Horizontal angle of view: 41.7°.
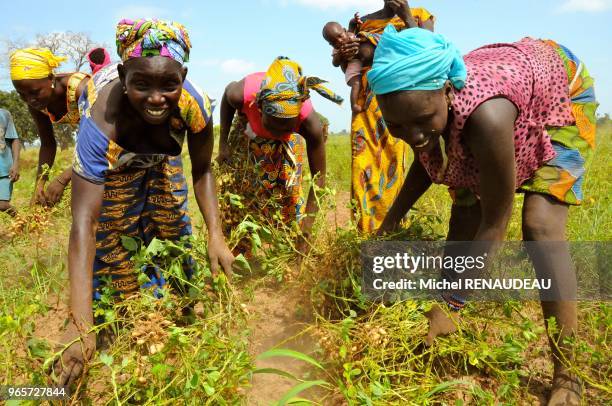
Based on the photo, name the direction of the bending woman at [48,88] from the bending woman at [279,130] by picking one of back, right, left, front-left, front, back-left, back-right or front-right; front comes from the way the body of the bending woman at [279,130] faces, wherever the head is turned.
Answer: right

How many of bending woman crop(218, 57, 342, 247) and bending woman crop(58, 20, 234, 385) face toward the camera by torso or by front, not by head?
2

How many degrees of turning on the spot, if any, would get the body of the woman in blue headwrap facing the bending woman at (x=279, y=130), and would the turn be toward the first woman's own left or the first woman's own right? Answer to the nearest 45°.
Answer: approximately 90° to the first woman's own right

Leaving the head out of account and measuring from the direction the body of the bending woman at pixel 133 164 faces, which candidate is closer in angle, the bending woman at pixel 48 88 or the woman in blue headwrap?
the woman in blue headwrap

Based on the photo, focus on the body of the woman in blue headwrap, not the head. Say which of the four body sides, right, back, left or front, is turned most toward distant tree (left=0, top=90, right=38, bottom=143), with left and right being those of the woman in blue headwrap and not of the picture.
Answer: right

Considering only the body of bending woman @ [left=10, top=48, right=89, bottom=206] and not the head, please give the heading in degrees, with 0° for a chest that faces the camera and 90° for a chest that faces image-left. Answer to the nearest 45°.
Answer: approximately 45°

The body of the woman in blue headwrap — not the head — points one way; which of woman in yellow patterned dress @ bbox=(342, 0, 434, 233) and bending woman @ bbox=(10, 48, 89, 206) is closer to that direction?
the bending woman

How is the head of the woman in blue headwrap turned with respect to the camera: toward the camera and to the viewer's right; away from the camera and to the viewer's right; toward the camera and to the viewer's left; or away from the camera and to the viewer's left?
toward the camera and to the viewer's left

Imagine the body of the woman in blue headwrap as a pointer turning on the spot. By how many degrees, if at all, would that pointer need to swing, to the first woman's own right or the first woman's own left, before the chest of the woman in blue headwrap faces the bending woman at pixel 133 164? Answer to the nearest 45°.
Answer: approximately 45° to the first woman's own right

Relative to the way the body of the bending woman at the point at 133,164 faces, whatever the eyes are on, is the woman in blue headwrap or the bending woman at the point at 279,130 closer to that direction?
the woman in blue headwrap

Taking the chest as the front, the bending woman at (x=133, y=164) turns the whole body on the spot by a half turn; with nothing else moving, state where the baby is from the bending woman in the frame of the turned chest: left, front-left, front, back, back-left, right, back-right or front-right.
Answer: front-right
